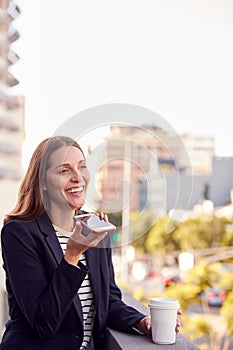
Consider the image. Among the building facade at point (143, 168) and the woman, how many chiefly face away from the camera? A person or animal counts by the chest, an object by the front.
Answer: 0

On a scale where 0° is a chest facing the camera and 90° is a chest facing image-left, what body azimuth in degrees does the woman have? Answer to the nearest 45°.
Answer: approximately 315°

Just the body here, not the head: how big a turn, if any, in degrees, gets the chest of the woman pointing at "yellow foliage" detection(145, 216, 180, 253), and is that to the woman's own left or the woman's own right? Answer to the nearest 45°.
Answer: approximately 135° to the woman's own left

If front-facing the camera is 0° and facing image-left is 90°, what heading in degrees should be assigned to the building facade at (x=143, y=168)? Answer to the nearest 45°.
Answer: approximately 0°
